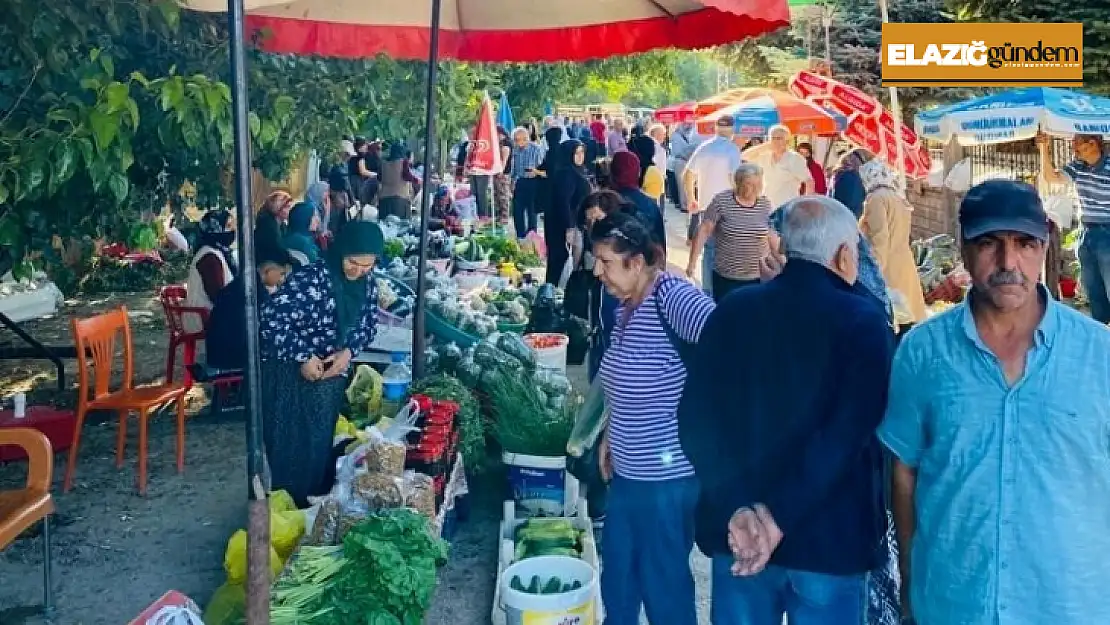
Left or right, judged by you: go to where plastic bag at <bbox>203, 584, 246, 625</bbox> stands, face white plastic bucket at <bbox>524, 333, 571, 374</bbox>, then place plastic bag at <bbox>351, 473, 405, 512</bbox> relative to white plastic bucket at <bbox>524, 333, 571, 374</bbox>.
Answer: right

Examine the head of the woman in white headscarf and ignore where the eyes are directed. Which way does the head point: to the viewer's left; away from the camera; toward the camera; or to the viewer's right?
away from the camera

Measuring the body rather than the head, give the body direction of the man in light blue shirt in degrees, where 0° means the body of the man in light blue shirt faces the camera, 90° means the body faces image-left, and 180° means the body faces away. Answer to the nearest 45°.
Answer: approximately 0°

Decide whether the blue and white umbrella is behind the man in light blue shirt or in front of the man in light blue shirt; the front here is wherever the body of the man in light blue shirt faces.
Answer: behind

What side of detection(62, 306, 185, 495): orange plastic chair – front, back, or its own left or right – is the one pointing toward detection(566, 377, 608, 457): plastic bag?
front

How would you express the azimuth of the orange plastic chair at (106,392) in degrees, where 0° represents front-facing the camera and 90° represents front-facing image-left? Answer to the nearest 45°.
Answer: approximately 315°

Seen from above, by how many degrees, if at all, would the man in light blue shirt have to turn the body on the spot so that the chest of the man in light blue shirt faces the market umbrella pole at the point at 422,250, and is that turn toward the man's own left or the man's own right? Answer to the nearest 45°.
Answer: approximately 135° to the man's own right

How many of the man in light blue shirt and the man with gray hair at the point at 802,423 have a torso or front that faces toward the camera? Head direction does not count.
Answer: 1

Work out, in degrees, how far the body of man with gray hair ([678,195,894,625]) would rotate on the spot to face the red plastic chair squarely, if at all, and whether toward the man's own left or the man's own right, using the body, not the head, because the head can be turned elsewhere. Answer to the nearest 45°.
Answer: approximately 90° to the man's own left

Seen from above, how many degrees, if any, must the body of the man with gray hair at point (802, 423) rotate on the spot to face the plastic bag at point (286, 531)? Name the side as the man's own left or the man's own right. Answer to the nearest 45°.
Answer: approximately 90° to the man's own left

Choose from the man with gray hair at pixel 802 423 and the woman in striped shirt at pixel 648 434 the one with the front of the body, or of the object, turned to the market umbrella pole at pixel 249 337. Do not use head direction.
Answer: the woman in striped shirt

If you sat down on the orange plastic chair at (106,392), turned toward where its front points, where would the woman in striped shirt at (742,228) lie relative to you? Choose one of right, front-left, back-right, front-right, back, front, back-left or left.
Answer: front-left

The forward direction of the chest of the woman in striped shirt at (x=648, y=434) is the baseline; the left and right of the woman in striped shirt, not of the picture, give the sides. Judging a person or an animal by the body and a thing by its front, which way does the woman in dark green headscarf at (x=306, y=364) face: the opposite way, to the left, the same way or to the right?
to the left

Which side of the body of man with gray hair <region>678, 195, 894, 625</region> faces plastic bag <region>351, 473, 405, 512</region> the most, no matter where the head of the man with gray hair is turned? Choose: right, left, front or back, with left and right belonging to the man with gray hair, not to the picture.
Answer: left

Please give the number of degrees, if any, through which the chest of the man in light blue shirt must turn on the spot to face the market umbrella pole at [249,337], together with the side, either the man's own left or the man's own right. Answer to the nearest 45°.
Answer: approximately 90° to the man's own right
